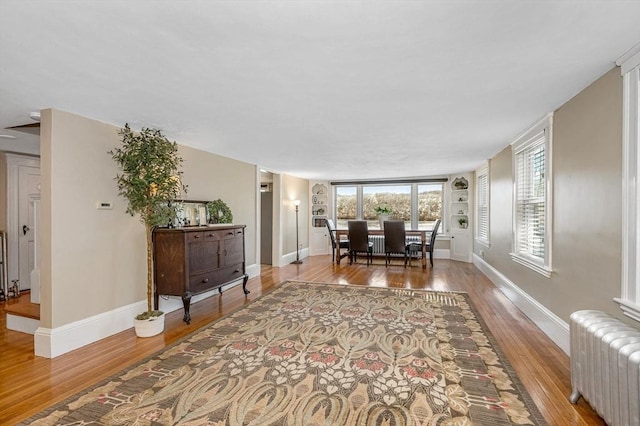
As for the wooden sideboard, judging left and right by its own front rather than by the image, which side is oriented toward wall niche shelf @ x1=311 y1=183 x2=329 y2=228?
left

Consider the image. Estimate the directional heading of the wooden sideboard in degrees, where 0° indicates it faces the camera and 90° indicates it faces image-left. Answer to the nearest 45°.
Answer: approximately 315°

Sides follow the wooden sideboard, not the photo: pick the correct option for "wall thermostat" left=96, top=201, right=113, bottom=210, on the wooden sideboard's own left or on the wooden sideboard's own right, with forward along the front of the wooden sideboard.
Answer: on the wooden sideboard's own right

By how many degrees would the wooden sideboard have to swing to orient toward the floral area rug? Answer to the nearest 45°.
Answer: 0° — it already faces it

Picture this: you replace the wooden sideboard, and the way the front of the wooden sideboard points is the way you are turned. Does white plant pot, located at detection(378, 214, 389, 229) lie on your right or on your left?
on your left

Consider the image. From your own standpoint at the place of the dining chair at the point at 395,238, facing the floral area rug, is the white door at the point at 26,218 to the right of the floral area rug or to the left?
right

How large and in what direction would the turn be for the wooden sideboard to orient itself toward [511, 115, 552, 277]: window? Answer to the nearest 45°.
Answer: approximately 45° to its left
